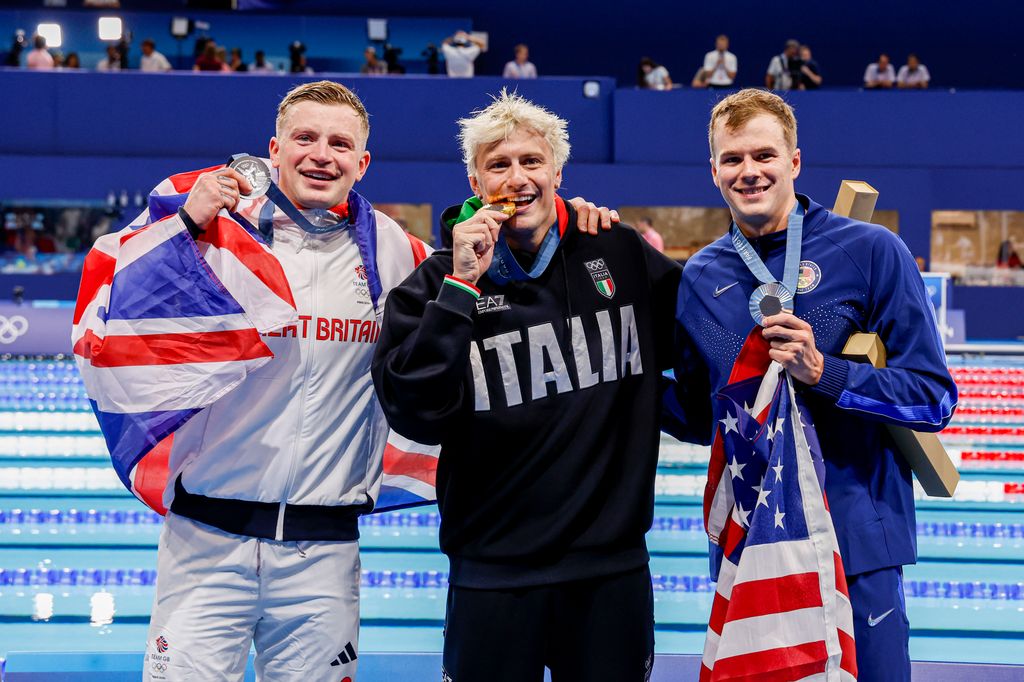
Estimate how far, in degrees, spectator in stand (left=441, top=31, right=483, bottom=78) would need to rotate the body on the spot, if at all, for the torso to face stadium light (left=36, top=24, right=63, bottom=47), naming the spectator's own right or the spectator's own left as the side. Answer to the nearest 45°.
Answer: approximately 90° to the spectator's own right

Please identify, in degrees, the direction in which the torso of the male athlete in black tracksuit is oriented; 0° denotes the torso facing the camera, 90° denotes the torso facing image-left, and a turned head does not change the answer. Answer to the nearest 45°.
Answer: approximately 0°

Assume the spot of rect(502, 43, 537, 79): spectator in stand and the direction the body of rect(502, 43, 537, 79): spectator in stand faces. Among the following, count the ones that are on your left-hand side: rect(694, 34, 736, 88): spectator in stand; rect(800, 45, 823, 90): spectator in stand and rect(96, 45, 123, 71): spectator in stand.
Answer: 2

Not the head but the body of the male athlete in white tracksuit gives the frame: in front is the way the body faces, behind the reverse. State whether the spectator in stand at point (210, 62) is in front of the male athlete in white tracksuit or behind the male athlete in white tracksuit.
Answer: behind

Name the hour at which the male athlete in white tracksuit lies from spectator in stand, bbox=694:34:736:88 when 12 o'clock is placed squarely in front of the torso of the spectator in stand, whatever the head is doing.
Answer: The male athlete in white tracksuit is roughly at 12 o'clock from the spectator in stand.

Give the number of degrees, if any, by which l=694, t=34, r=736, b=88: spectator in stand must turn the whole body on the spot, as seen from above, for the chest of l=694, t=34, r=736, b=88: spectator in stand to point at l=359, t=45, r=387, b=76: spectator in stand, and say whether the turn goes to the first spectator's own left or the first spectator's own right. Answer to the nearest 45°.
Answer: approximately 90° to the first spectator's own right
